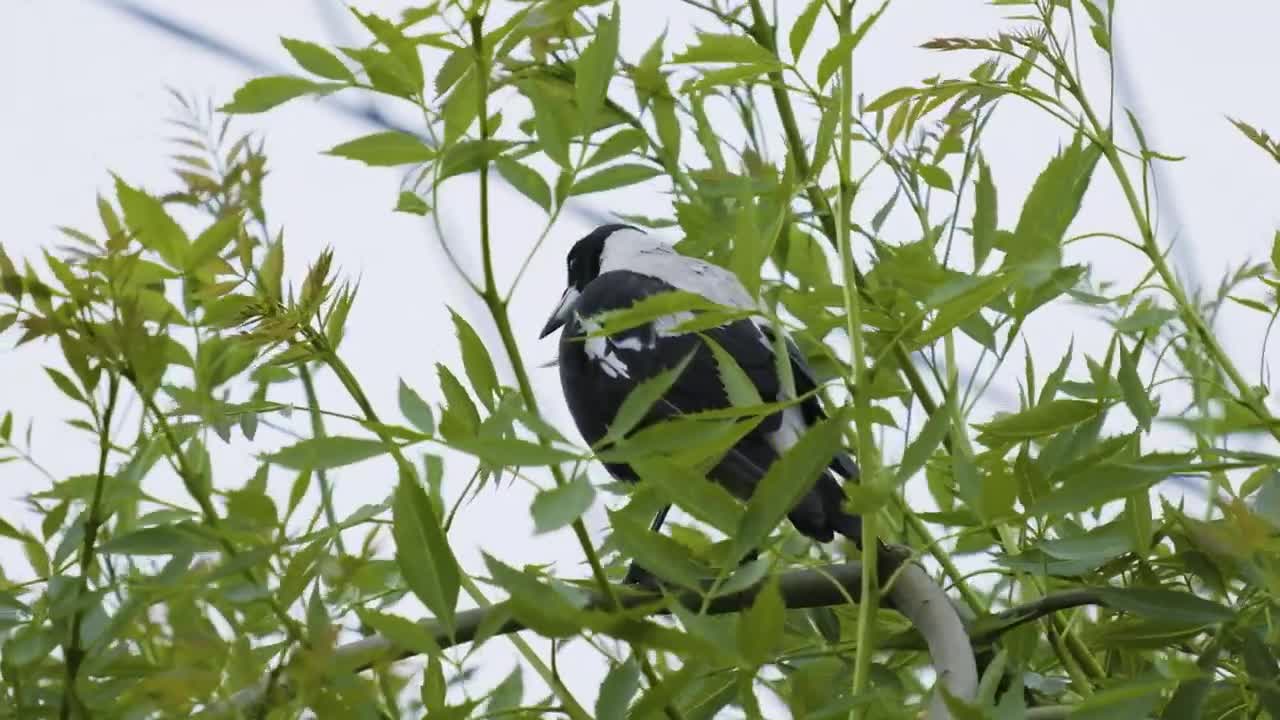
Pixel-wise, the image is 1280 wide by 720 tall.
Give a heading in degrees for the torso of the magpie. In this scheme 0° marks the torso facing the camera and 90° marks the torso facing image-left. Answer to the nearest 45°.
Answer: approximately 90°

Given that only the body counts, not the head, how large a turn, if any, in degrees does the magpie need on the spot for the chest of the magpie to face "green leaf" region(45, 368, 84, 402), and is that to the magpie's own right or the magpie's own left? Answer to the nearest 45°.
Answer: approximately 90° to the magpie's own left

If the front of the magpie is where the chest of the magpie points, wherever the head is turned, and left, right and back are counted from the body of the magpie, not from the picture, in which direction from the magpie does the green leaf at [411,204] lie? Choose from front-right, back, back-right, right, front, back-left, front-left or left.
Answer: left

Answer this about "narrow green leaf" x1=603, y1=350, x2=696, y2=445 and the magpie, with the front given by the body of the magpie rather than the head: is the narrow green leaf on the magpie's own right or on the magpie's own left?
on the magpie's own left
